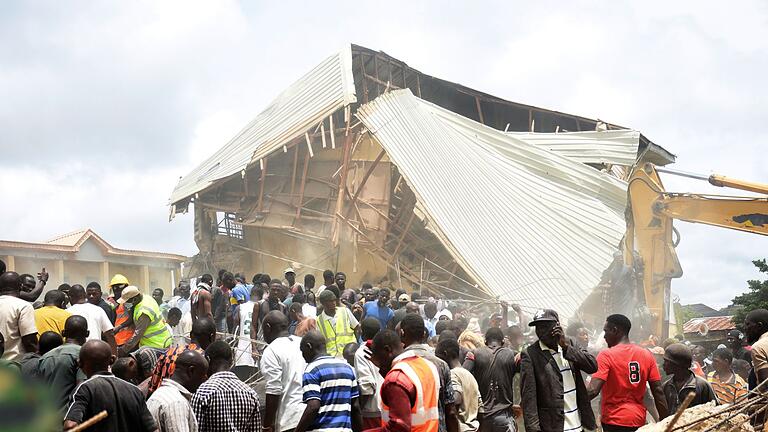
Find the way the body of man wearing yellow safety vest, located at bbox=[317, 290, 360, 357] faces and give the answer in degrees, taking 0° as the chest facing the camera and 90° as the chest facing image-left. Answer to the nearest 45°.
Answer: approximately 0°

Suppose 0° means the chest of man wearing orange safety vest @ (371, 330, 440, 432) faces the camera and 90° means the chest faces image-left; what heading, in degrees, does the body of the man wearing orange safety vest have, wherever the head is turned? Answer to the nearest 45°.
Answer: approximately 135°

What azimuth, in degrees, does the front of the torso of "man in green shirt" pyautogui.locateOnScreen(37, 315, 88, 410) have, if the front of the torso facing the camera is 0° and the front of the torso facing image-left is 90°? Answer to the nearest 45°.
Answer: approximately 225°

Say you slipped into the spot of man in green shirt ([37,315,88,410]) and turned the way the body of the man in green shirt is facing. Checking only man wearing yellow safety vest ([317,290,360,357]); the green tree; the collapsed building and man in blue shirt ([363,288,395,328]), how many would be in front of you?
4

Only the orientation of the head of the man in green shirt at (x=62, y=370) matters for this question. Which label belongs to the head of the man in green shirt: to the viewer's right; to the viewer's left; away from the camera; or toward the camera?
away from the camera

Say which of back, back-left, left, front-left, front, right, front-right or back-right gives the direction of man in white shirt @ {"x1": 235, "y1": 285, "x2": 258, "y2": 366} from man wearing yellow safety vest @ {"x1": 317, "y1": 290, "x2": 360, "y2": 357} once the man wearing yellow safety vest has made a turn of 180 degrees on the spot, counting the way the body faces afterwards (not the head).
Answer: front-left

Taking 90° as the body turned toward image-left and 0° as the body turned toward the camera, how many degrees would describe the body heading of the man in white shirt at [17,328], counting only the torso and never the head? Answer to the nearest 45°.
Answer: approximately 180°
